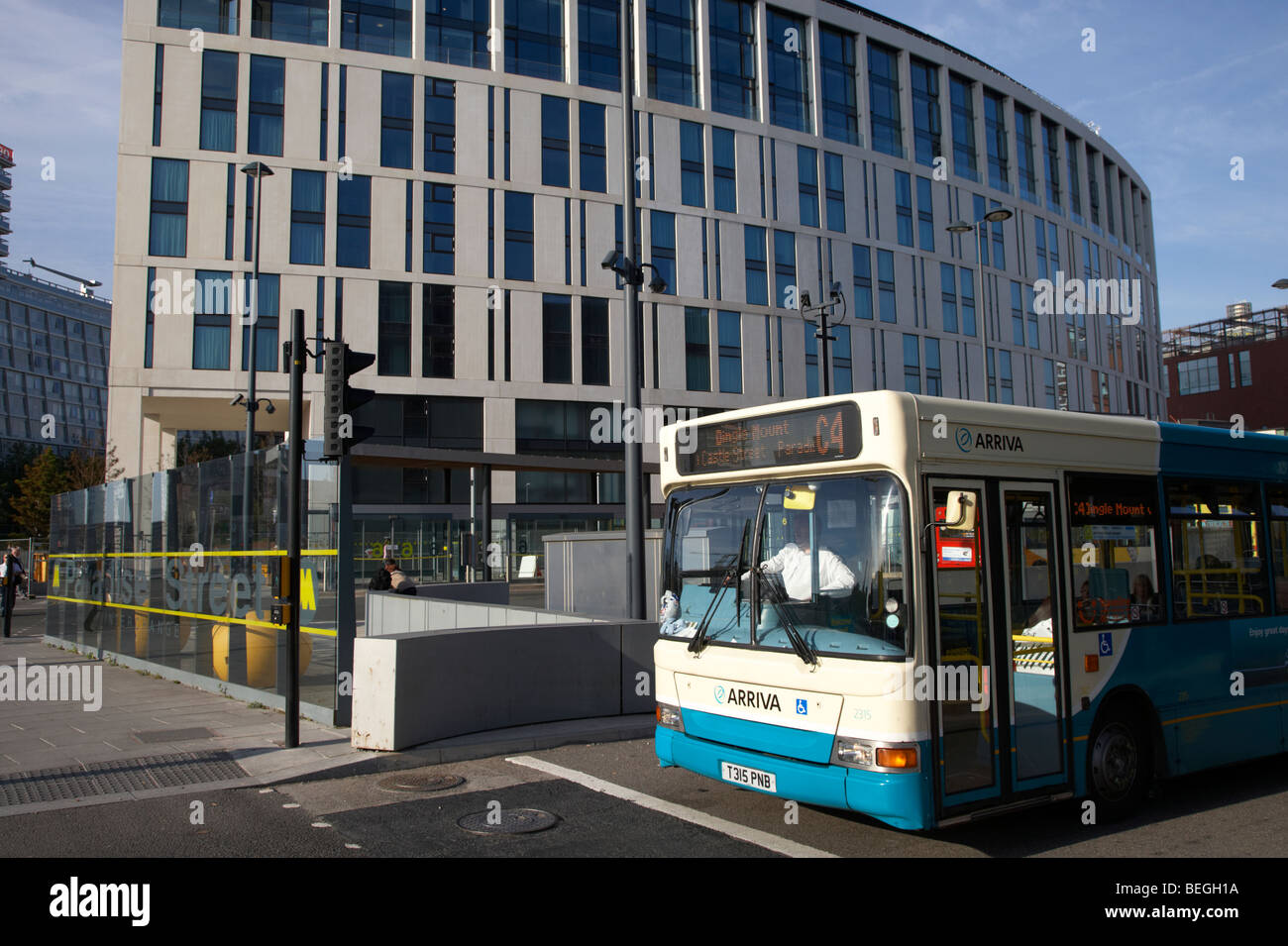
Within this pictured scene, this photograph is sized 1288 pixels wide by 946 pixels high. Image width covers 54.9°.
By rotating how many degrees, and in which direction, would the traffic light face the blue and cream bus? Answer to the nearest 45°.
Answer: approximately 45° to its right

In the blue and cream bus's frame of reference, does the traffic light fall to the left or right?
on its right

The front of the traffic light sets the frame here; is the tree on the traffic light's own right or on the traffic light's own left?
on the traffic light's own left

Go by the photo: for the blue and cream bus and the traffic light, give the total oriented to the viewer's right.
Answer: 1

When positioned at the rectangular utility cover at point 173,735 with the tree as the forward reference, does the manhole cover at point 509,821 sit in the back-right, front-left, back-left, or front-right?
back-right

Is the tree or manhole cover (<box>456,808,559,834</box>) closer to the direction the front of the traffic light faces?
the manhole cover

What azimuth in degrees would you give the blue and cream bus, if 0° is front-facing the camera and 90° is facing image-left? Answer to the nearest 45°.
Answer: approximately 45°

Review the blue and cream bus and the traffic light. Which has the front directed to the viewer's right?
the traffic light

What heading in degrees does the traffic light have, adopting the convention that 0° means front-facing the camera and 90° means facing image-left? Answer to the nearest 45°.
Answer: approximately 270°

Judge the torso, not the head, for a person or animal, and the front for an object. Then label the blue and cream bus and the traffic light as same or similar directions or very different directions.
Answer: very different directions

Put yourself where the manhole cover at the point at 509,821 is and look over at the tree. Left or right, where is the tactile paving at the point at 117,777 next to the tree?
left

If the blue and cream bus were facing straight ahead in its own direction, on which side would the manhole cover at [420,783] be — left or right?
on its right
